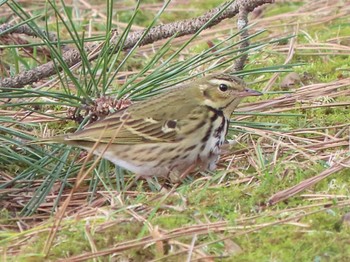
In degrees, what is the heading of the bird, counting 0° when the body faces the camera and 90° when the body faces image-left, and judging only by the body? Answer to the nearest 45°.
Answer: approximately 270°

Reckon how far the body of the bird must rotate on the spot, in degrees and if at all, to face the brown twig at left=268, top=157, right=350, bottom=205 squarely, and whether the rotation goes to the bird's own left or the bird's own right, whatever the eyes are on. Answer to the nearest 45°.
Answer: approximately 45° to the bird's own right
